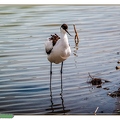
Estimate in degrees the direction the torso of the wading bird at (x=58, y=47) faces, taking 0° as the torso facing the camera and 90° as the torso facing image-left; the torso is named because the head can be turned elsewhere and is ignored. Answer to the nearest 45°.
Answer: approximately 315°
